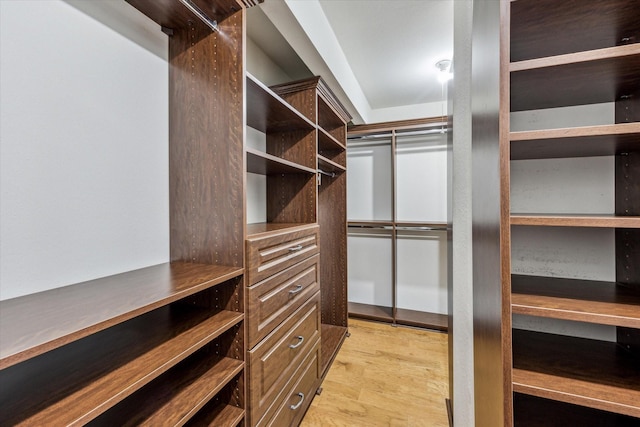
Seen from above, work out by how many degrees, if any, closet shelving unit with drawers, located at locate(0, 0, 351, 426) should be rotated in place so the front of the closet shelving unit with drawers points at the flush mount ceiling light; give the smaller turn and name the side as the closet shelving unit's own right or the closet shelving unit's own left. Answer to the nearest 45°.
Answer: approximately 45° to the closet shelving unit's own left

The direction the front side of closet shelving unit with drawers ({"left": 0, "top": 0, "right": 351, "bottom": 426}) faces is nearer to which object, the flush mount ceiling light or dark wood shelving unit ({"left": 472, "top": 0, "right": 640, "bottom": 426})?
the dark wood shelving unit

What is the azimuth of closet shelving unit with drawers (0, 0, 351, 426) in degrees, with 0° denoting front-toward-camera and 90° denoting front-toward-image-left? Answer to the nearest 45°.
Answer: approximately 315°

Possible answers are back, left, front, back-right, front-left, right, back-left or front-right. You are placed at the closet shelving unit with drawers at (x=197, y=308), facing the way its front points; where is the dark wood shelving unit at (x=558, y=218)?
front

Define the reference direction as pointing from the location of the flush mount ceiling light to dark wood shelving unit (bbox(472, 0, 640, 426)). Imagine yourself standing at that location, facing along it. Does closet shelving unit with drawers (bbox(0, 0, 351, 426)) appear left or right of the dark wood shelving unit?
right

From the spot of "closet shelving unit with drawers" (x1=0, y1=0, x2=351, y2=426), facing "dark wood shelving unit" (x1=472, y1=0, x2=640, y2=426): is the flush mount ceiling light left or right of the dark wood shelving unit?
left
